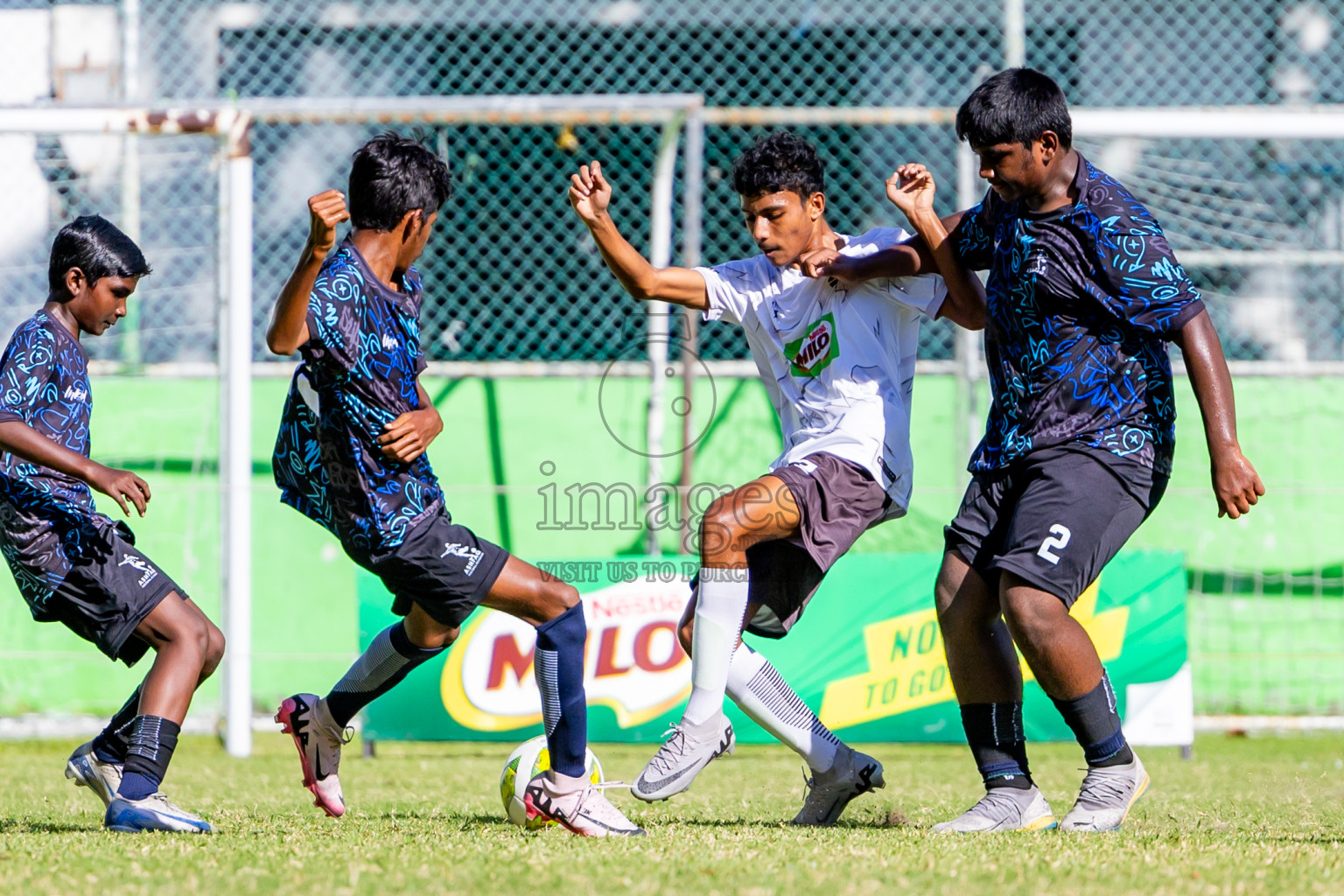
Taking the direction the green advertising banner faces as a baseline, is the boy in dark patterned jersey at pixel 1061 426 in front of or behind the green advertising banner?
in front

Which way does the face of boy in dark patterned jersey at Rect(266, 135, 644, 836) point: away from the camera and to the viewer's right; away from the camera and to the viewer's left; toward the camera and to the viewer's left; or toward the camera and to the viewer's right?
away from the camera and to the viewer's right

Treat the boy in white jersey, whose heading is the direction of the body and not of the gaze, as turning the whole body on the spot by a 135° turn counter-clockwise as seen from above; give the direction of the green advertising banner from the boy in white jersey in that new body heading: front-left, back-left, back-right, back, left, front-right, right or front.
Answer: left

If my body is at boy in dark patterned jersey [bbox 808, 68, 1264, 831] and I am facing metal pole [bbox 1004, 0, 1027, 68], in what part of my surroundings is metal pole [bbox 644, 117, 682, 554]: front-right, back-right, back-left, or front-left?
front-left

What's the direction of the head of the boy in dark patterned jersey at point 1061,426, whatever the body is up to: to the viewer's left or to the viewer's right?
to the viewer's left

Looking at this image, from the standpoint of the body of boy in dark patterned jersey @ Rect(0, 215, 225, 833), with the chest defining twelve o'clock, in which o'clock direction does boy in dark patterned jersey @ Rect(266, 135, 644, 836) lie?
boy in dark patterned jersey @ Rect(266, 135, 644, 836) is roughly at 1 o'clock from boy in dark patterned jersey @ Rect(0, 215, 225, 833).

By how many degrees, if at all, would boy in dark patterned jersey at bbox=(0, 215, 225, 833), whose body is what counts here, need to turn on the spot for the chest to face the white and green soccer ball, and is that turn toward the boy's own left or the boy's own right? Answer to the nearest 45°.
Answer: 0° — they already face it

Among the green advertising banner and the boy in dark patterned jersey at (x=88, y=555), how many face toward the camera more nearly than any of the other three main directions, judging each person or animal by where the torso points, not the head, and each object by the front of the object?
1

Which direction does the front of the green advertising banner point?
toward the camera

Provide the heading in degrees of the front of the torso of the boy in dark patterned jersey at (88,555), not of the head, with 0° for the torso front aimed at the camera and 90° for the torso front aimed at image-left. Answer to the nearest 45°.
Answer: approximately 270°

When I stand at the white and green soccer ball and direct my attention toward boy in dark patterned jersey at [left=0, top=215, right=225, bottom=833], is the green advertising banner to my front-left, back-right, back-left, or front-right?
back-right

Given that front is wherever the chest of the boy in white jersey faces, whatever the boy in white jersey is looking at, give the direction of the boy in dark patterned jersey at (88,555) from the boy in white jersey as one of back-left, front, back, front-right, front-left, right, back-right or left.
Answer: front-right
